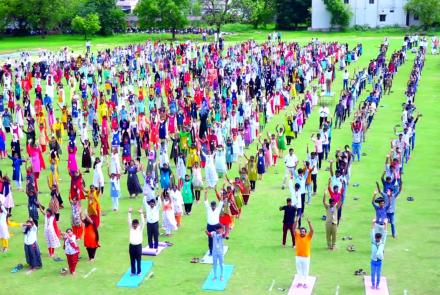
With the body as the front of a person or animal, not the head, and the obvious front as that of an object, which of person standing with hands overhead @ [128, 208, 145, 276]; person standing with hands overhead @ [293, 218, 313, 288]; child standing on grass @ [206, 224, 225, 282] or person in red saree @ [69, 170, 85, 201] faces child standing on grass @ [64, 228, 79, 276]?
the person in red saree

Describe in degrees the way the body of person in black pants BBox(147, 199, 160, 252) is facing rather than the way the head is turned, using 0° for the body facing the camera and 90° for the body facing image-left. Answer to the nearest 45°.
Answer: approximately 0°

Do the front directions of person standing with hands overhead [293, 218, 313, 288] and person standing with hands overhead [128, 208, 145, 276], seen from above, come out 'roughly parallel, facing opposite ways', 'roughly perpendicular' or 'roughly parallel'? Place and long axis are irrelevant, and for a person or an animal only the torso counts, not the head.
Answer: roughly parallel

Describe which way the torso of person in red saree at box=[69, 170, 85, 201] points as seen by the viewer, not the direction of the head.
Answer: toward the camera

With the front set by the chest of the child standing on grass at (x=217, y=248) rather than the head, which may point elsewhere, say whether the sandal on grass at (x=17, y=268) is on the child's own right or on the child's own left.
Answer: on the child's own right

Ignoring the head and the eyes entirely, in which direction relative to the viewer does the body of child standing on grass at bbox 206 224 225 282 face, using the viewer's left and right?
facing the viewer

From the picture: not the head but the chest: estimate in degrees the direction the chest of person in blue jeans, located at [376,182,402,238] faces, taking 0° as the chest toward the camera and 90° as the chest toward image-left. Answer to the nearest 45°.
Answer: approximately 0°

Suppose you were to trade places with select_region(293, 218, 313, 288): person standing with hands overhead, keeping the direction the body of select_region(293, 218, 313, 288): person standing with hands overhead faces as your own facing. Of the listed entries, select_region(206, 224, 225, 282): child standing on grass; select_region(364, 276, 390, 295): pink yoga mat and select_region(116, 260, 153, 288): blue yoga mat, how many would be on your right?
2

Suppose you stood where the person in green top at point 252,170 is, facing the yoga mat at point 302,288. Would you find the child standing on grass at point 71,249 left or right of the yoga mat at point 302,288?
right

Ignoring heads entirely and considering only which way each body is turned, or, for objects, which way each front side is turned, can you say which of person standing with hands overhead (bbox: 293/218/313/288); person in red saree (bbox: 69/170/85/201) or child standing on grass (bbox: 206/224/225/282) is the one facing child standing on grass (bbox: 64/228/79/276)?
the person in red saree

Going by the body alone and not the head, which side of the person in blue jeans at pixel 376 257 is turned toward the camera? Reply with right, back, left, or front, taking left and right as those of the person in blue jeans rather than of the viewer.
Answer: front

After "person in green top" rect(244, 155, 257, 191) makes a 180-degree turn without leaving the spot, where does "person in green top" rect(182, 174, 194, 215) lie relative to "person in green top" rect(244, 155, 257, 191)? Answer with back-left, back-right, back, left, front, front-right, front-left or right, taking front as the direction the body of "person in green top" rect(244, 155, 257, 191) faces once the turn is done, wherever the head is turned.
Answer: back-left

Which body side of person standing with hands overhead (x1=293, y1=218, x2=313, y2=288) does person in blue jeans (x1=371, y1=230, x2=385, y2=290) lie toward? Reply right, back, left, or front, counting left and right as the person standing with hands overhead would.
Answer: left
